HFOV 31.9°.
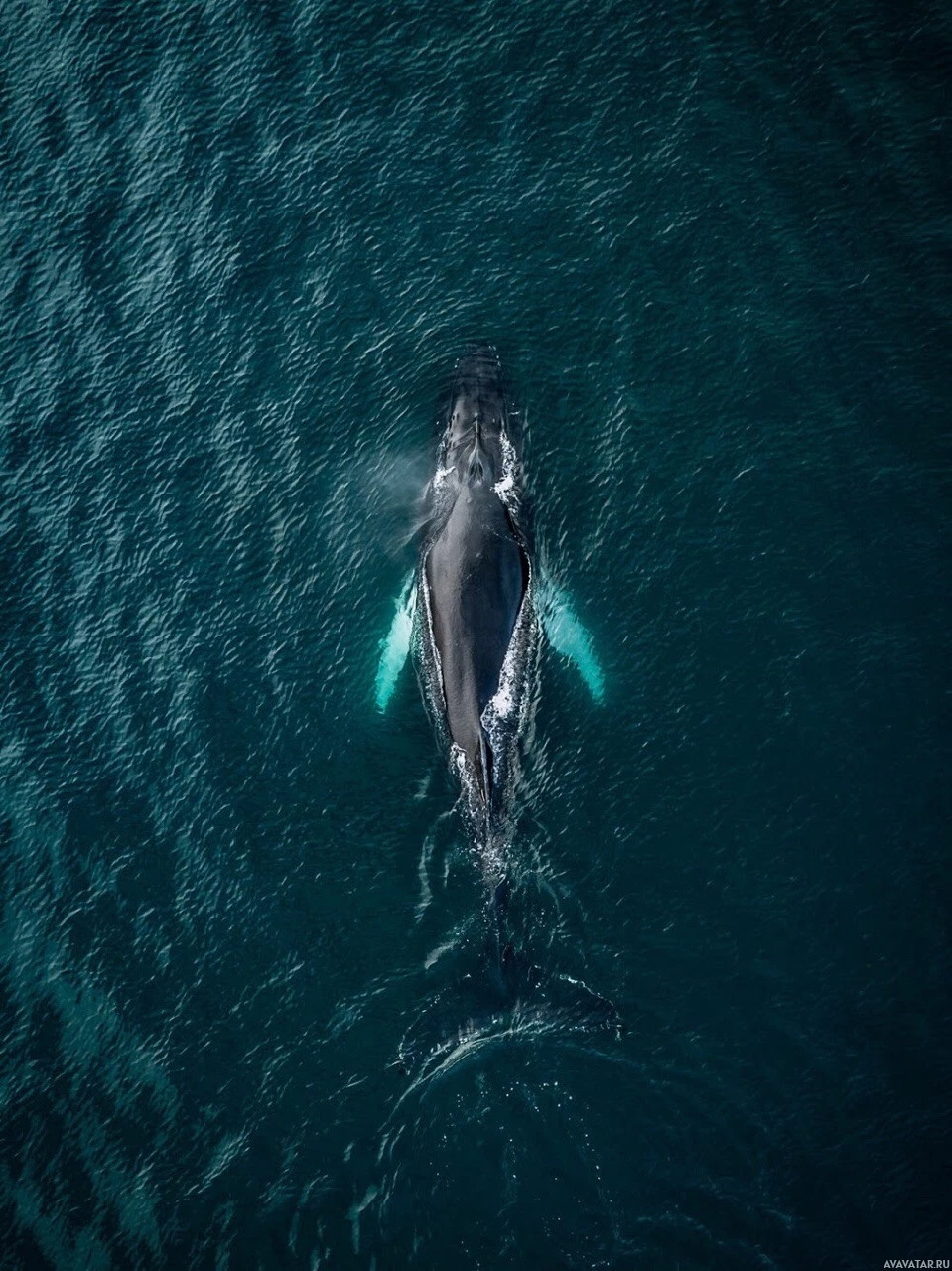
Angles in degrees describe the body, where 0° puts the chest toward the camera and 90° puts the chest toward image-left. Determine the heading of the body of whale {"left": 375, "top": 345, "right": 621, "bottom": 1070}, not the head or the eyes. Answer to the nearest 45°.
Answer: approximately 180°
